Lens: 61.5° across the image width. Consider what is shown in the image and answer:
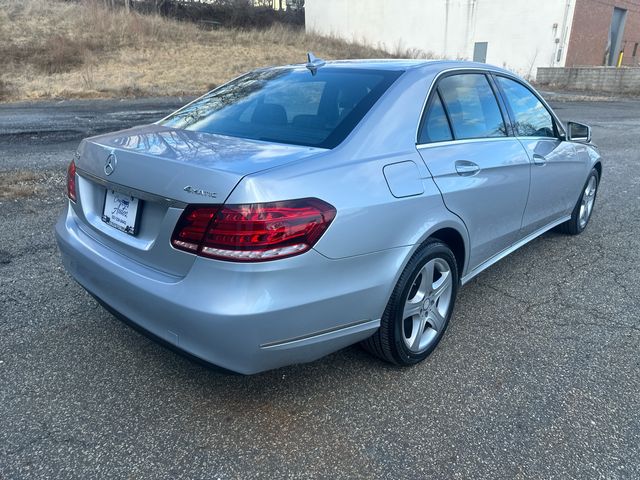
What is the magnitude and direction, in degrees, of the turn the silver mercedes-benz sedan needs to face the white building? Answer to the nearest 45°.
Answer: approximately 45° to its left

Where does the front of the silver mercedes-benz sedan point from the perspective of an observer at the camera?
facing away from the viewer and to the right of the viewer

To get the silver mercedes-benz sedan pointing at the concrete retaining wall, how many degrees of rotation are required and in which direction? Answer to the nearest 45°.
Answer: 0° — it already faces it
